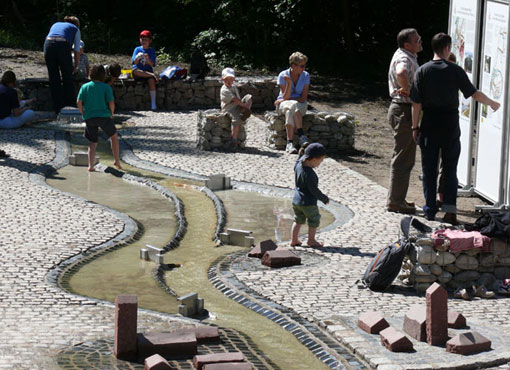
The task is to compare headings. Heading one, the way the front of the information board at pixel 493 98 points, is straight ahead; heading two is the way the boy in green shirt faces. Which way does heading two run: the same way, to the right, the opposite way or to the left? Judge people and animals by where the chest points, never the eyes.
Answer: to the right

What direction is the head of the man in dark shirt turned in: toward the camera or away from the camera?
away from the camera

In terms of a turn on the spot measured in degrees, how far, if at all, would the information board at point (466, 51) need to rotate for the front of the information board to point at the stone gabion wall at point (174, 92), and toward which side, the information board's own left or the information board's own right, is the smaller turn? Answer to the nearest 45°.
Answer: approximately 90° to the information board's own right

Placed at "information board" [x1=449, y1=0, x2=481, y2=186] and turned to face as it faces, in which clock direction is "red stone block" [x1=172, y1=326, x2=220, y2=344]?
The red stone block is roughly at 11 o'clock from the information board.

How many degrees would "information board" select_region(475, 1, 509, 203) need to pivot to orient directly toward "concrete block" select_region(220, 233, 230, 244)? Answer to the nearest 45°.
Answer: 0° — it already faces it

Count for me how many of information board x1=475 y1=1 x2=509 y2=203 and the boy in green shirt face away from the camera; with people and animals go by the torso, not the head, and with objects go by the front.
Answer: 1

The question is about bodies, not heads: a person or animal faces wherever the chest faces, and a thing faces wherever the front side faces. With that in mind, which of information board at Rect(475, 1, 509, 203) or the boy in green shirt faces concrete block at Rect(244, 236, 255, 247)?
the information board

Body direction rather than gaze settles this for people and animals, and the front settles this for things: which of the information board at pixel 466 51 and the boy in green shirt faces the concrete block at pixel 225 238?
the information board

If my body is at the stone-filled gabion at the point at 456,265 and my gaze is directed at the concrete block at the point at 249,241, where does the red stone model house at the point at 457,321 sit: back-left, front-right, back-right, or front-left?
back-left

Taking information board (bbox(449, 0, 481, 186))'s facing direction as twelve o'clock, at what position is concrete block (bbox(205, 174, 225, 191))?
The concrete block is roughly at 1 o'clock from the information board.

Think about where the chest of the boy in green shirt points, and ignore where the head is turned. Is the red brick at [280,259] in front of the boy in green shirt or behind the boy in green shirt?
behind

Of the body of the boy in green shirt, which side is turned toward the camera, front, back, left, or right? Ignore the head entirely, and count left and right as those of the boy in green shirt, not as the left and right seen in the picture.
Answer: back

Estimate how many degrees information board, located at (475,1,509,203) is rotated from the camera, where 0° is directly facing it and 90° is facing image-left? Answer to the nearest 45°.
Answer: approximately 45°

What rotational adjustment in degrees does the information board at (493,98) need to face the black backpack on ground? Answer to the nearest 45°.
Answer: approximately 45° to its left
